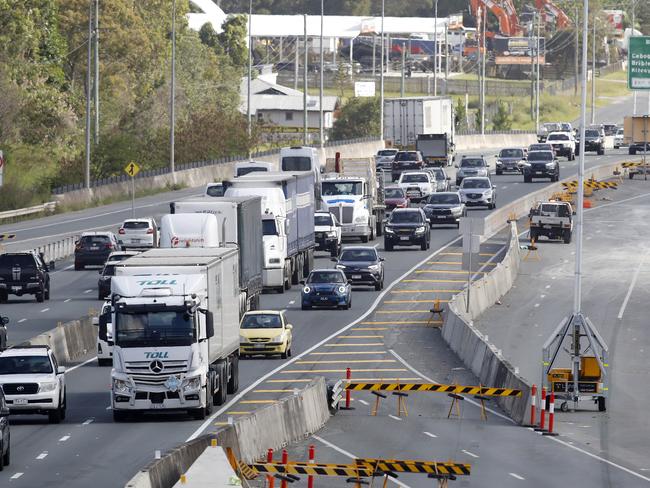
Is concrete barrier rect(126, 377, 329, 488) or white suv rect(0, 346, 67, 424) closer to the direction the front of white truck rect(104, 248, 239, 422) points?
the concrete barrier

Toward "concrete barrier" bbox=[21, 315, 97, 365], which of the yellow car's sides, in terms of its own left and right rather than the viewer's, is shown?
right

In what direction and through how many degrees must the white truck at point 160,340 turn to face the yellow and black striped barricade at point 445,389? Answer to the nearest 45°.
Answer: approximately 90° to its left

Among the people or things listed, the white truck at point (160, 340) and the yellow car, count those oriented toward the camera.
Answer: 2

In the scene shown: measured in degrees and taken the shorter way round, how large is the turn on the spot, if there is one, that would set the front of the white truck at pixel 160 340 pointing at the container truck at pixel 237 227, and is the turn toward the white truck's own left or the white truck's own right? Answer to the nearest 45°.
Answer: approximately 180°

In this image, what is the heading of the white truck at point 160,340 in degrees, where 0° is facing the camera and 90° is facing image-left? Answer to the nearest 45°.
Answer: approximately 0°

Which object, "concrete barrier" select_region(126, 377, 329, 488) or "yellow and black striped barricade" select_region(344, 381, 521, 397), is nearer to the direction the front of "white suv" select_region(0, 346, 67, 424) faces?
the concrete barrier
